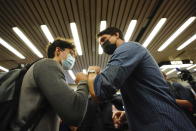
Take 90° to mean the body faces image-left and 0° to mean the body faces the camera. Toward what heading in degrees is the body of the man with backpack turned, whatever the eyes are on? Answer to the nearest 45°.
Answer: approximately 270°

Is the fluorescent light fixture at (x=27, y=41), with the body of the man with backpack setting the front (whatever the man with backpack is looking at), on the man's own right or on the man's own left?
on the man's own left

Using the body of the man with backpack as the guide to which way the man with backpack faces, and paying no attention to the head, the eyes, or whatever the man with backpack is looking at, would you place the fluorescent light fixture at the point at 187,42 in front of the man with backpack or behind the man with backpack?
in front

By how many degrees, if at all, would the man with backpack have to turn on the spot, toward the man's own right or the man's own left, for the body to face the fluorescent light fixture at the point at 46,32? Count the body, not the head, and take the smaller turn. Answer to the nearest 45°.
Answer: approximately 90° to the man's own left

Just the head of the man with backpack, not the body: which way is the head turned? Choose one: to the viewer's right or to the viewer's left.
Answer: to the viewer's right
